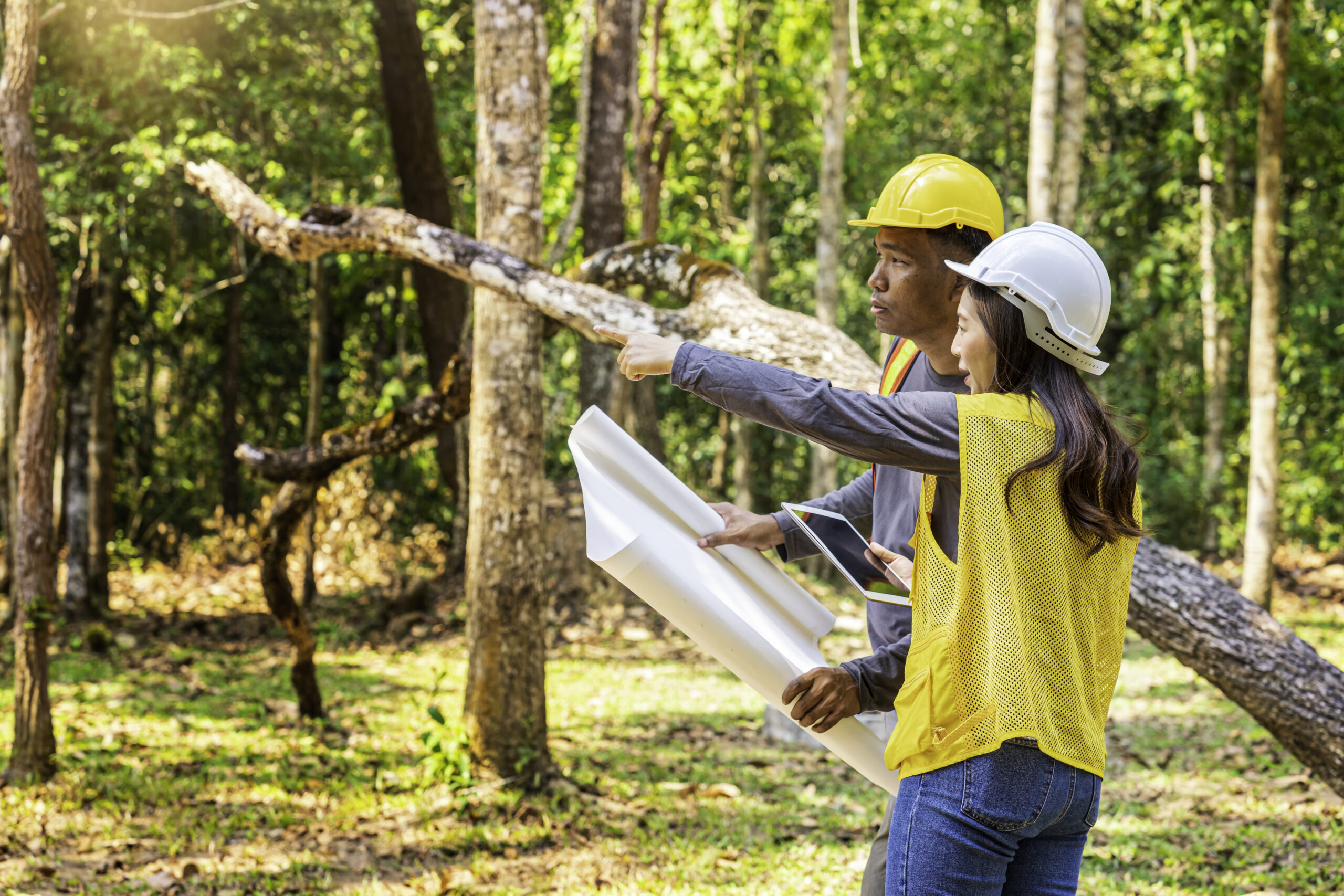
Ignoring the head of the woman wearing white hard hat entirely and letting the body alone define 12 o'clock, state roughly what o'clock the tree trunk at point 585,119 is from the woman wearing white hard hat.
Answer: The tree trunk is roughly at 1 o'clock from the woman wearing white hard hat.

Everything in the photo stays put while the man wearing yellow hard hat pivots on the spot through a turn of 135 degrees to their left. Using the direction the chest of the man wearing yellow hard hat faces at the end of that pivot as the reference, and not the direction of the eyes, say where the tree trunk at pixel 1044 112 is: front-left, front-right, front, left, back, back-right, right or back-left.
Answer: back-left

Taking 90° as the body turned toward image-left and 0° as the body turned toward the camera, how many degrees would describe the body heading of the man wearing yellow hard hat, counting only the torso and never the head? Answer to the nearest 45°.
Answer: approximately 90°

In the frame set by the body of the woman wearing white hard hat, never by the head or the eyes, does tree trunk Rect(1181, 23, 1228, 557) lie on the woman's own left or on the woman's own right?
on the woman's own right

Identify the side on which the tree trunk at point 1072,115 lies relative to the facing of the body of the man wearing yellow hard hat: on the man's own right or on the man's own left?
on the man's own right

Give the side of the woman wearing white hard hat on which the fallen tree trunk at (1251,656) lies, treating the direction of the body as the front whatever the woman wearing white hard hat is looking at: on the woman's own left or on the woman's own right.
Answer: on the woman's own right

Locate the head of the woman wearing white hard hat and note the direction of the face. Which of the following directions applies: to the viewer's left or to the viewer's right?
to the viewer's left

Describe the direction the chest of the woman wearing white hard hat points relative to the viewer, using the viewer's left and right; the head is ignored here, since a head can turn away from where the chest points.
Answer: facing away from the viewer and to the left of the viewer

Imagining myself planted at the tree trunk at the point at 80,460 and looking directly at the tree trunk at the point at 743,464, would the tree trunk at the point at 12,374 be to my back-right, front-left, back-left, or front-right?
back-right

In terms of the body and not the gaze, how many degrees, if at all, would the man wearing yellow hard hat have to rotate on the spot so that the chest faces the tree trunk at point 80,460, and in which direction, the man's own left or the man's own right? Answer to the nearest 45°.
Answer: approximately 45° to the man's own right

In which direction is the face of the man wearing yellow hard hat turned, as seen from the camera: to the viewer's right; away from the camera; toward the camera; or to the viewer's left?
to the viewer's left
